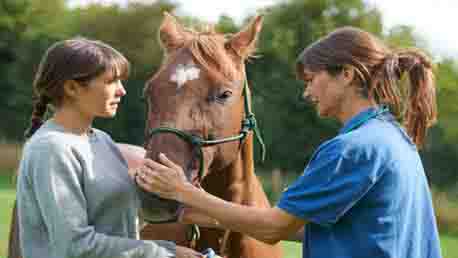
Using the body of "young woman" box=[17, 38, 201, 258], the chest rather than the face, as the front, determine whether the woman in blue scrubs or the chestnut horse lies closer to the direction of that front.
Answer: the woman in blue scrubs

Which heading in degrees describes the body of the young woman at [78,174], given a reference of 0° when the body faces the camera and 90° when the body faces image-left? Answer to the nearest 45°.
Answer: approximately 270°

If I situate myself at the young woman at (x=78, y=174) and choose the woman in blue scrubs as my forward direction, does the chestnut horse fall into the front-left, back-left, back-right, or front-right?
front-left

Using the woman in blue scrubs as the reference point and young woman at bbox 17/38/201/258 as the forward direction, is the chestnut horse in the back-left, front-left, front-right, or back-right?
front-right

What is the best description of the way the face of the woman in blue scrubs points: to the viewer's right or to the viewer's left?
to the viewer's left

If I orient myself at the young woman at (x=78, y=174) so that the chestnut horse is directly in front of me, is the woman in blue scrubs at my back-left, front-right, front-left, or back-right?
front-right

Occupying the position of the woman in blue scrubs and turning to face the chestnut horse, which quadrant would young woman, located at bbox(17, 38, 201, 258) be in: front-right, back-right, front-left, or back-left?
front-left

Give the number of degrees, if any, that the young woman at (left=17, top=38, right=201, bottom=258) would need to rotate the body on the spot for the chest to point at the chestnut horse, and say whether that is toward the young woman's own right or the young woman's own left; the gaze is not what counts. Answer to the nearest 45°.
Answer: approximately 45° to the young woman's own left

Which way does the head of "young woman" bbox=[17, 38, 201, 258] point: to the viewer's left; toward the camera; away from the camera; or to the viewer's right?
to the viewer's right

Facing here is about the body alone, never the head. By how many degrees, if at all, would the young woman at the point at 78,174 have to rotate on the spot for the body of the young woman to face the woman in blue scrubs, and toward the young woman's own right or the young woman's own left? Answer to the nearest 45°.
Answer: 0° — they already face them
